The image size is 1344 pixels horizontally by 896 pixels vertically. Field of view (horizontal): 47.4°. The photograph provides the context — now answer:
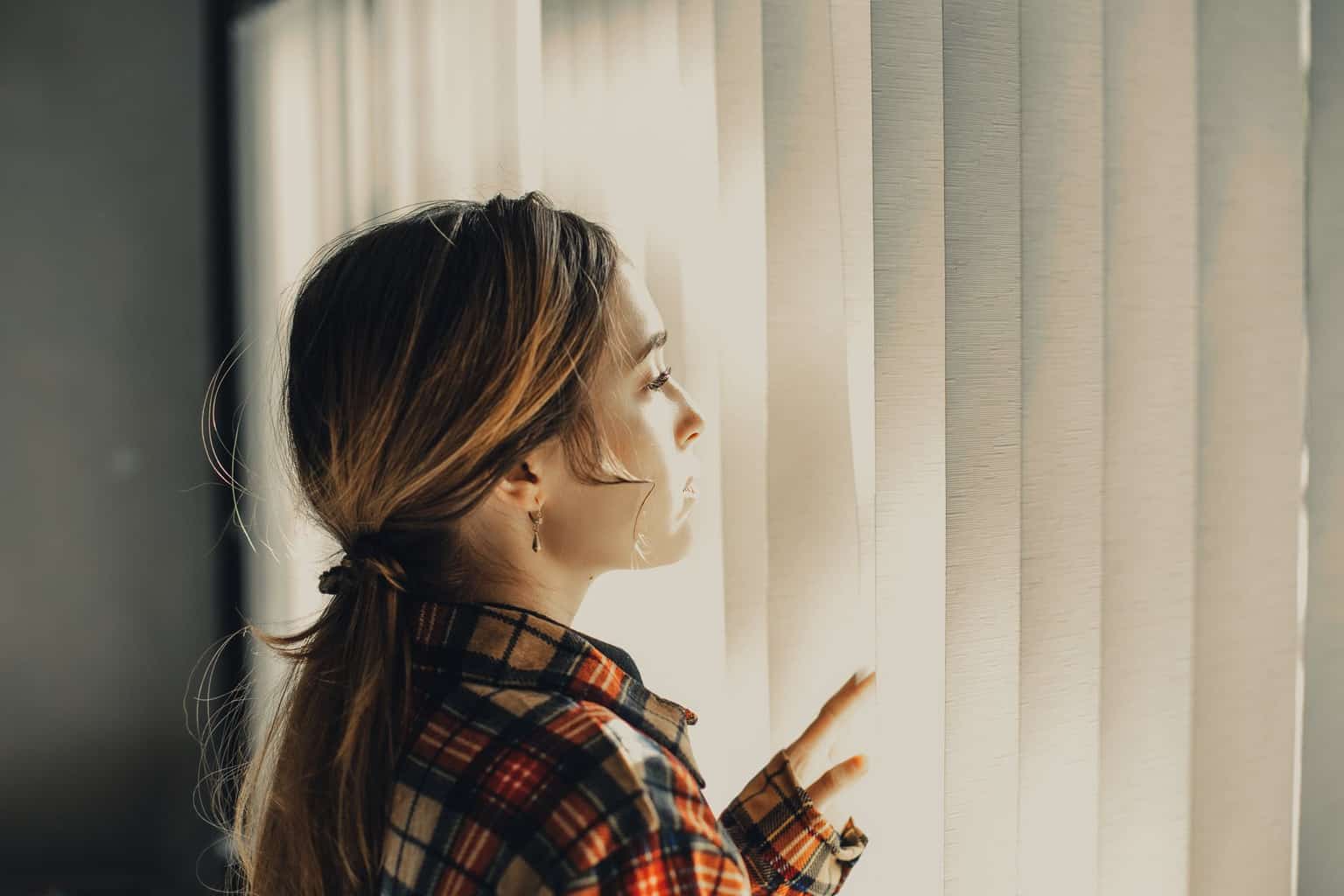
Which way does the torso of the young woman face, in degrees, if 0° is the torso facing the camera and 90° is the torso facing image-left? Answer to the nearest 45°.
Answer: approximately 225°
